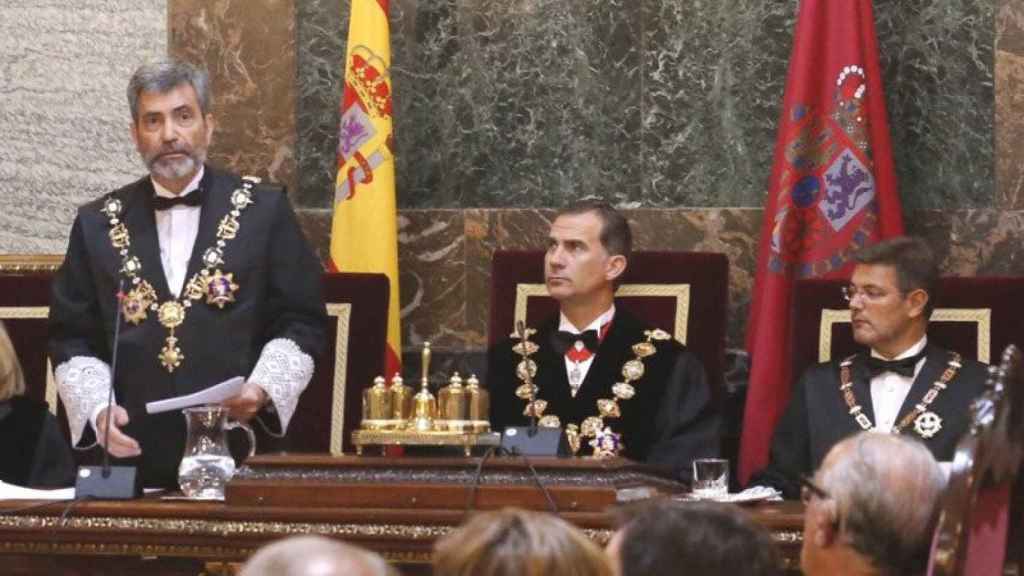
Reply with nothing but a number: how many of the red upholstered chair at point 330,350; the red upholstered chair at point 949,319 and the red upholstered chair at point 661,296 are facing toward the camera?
3

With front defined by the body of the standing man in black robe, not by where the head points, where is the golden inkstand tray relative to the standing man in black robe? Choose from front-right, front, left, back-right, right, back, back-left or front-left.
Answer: front-left

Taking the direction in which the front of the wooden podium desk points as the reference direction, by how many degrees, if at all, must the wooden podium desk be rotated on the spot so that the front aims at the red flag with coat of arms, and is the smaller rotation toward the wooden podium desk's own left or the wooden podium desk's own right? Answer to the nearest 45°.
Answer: approximately 135° to the wooden podium desk's own left

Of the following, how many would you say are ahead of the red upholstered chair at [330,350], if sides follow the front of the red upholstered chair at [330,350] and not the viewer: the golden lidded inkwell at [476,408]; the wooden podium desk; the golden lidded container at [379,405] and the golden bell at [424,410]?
4

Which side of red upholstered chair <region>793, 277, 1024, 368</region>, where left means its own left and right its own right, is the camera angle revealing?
front

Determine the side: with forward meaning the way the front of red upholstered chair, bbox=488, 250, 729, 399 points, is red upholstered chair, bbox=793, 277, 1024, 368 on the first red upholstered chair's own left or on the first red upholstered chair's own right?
on the first red upholstered chair's own left

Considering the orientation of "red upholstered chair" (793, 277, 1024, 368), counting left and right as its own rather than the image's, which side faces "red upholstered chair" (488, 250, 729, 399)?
right

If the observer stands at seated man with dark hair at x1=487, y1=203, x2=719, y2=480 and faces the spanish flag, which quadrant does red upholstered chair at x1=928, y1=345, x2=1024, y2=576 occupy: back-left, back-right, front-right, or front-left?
back-left

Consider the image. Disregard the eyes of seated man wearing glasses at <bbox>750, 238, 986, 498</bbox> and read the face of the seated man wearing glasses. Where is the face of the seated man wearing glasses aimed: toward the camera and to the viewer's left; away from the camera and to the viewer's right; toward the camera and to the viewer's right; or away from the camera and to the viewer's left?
toward the camera and to the viewer's left

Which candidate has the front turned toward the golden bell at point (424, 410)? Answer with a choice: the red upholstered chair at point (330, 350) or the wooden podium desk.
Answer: the red upholstered chair

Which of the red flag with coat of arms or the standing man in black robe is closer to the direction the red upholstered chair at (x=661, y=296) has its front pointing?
the standing man in black robe

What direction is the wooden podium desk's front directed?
toward the camera

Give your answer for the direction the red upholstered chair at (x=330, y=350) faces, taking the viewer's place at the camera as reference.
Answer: facing the viewer
